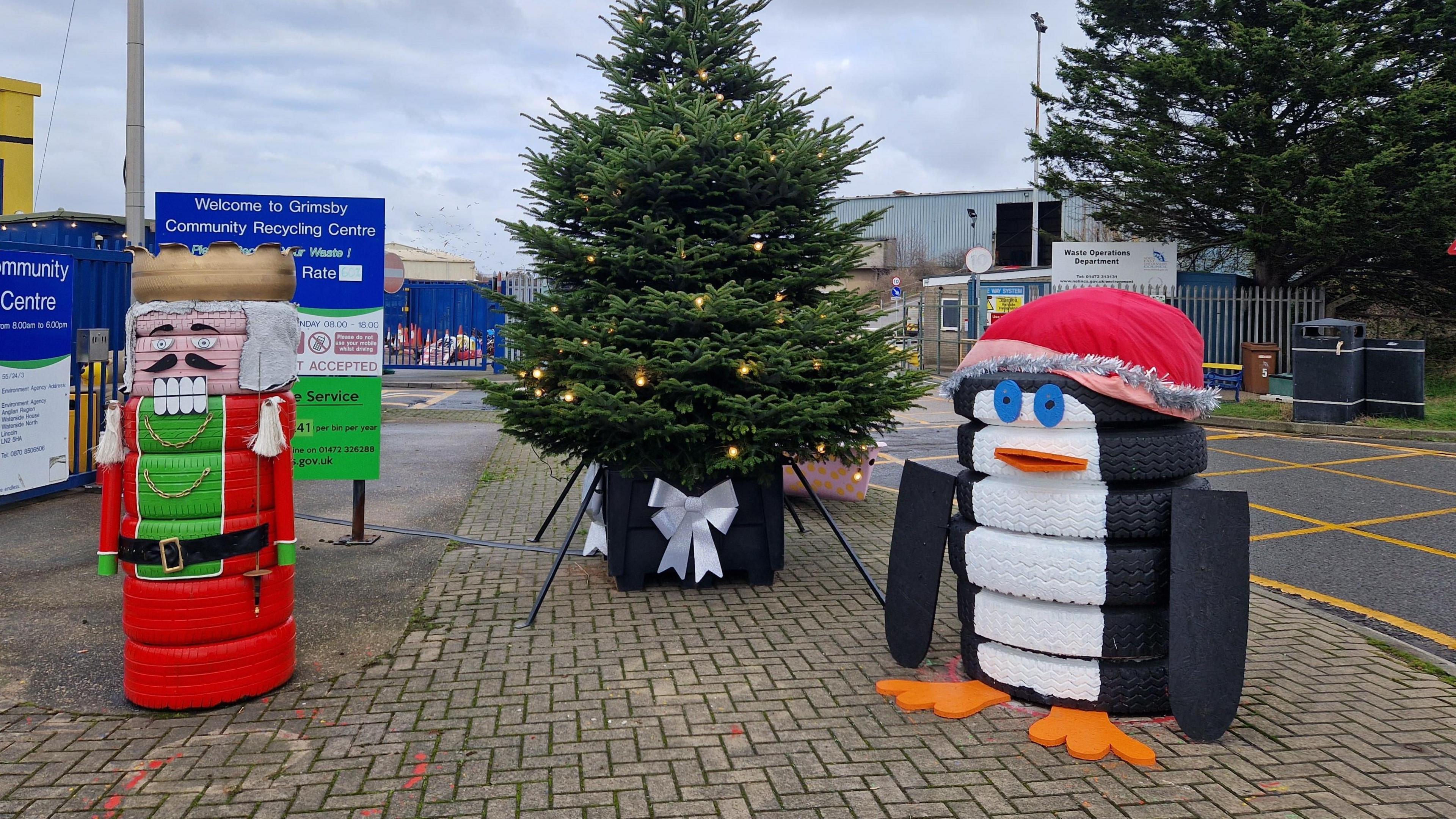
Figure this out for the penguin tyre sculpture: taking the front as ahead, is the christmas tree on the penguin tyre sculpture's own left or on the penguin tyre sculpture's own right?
on the penguin tyre sculpture's own right

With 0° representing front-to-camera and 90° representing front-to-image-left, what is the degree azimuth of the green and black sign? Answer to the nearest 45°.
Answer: approximately 0°

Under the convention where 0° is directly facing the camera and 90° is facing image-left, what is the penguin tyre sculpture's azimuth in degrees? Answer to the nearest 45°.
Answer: approximately 45°

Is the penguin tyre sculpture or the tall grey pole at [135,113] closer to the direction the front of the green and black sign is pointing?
the penguin tyre sculpture

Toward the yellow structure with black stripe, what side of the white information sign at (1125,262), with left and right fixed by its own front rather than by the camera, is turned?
right

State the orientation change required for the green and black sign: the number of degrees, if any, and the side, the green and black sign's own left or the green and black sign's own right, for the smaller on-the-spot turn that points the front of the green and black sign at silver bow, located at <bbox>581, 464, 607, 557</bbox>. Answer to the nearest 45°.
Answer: approximately 45° to the green and black sign's own left

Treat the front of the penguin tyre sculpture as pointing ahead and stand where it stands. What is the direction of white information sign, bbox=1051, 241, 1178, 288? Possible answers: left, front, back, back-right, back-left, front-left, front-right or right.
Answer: back-right

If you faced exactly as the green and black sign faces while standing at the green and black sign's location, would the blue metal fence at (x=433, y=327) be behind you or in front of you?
behind

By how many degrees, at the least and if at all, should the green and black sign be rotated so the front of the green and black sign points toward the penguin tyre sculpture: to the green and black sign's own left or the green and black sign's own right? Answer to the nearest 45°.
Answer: approximately 45° to the green and black sign's own left
